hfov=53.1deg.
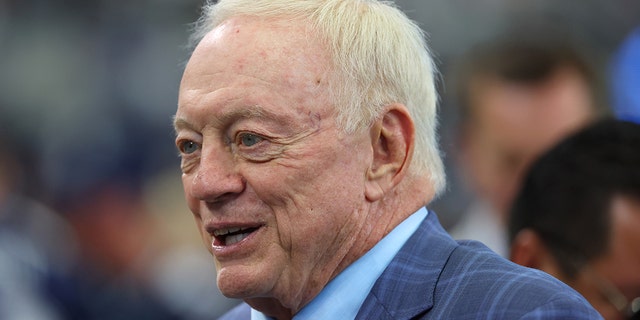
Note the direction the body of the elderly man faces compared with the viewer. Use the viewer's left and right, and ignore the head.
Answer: facing the viewer and to the left of the viewer

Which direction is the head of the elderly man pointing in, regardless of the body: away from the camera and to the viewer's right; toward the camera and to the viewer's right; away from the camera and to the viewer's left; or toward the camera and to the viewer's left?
toward the camera and to the viewer's left

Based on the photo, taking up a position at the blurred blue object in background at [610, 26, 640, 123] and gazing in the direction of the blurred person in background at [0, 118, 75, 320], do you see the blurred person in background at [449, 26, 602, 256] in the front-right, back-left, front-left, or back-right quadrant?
front-left

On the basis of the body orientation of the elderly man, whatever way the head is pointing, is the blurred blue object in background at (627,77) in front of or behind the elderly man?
behind
